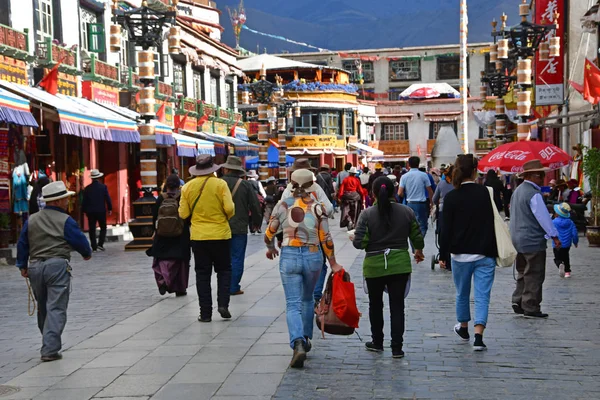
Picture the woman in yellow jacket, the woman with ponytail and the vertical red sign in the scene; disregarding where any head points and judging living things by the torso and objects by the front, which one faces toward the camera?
the vertical red sign

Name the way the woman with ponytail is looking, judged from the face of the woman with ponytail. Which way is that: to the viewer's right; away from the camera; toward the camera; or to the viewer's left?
away from the camera

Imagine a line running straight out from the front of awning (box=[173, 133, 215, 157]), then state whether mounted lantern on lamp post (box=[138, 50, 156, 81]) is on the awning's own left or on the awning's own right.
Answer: on the awning's own right

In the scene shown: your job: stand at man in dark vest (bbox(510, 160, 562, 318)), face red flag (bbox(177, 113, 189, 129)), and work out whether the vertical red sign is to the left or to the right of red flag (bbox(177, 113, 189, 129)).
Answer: right

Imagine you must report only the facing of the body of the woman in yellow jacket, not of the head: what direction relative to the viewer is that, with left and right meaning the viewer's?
facing away from the viewer

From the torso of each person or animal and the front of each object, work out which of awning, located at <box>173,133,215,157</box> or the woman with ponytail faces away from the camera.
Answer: the woman with ponytail

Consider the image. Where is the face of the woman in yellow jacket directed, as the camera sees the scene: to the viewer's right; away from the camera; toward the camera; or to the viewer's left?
away from the camera

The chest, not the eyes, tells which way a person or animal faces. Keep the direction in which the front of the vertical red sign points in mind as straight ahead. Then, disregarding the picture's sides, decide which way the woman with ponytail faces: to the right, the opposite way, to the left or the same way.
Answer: the opposite way

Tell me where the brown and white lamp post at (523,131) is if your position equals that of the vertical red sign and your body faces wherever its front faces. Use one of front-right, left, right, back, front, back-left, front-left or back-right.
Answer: front

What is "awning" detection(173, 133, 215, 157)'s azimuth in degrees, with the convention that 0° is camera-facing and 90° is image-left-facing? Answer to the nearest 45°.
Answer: approximately 315°

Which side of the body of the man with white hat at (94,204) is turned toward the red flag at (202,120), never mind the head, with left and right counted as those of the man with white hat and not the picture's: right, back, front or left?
front

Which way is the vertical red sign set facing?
toward the camera

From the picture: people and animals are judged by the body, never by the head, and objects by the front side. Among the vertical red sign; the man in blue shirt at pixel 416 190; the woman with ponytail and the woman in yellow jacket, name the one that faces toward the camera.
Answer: the vertical red sign

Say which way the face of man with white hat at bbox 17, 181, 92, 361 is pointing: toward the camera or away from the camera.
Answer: away from the camera

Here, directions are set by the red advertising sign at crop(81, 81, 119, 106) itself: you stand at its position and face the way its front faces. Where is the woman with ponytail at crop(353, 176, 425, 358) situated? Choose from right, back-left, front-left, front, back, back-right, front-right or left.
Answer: front-right
